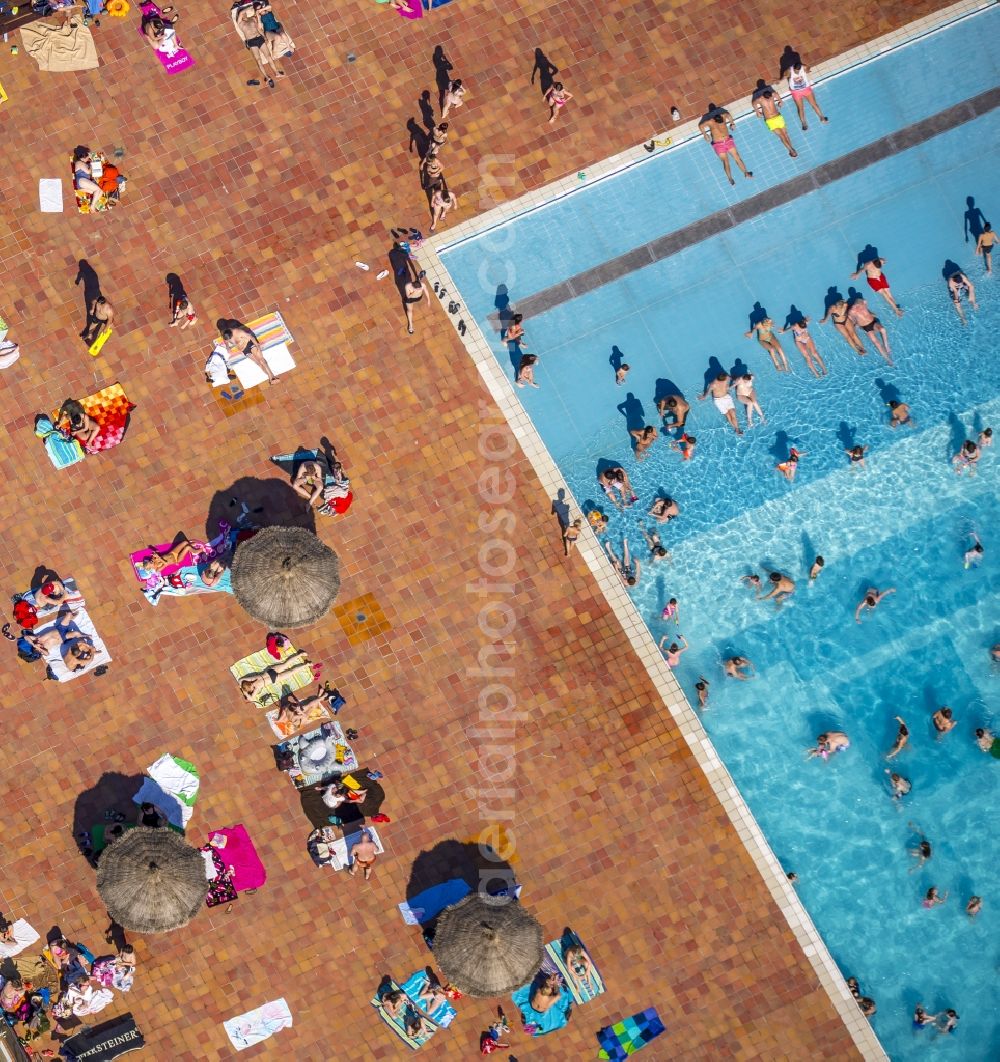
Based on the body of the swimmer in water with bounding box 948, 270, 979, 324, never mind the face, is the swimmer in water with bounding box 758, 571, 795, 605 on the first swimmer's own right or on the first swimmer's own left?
on the first swimmer's own right

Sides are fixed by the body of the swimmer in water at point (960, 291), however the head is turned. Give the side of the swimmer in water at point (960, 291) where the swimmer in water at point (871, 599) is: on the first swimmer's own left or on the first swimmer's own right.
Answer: on the first swimmer's own right

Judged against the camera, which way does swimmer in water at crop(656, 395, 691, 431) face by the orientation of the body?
toward the camera

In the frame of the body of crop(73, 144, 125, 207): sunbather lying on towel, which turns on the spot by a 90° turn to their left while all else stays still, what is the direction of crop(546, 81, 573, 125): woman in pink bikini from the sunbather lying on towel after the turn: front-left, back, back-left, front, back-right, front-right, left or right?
front-right

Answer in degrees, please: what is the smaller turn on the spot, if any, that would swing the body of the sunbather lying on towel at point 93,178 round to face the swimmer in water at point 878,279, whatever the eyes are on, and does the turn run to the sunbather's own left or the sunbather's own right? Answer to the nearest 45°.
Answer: approximately 45° to the sunbather's own left
